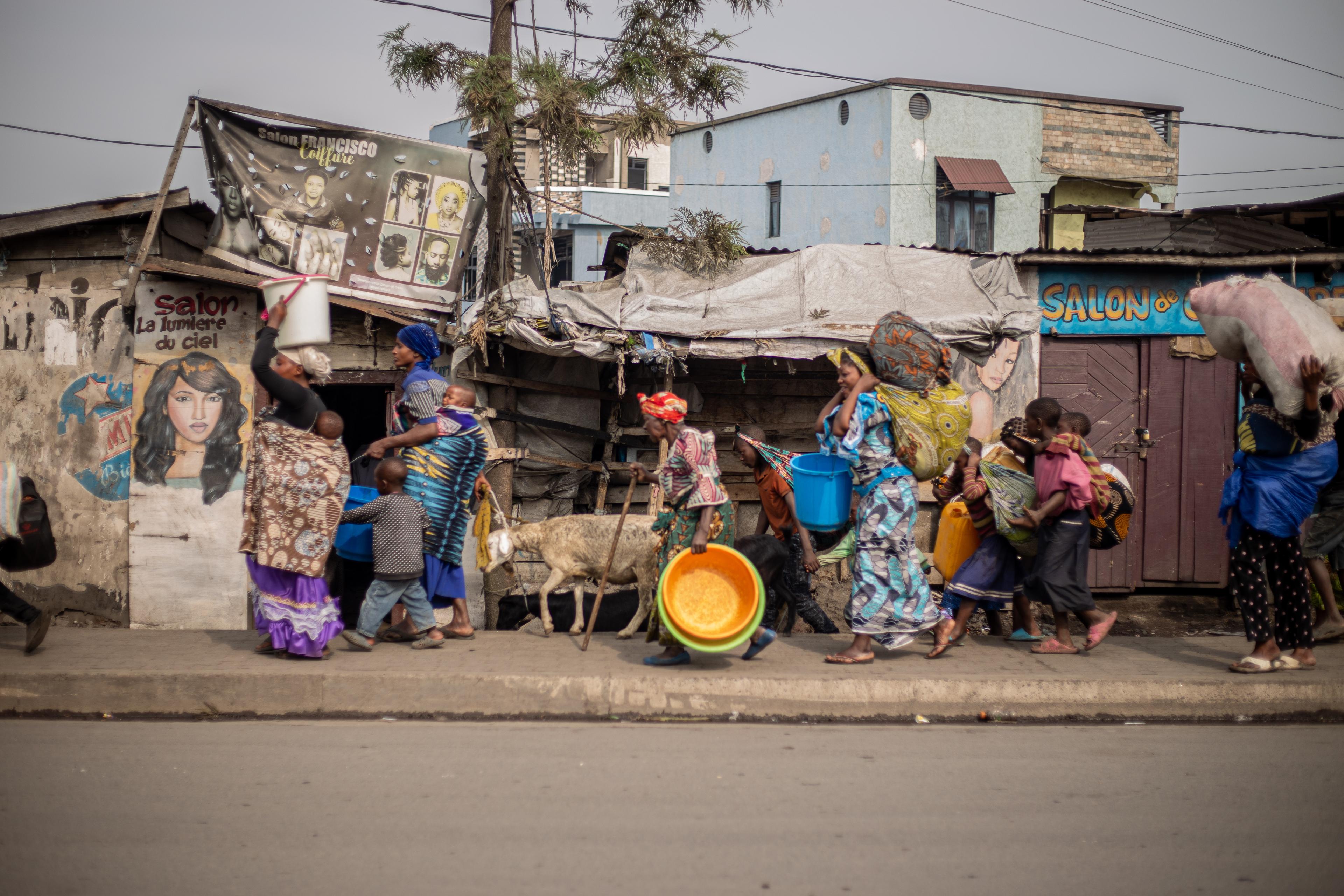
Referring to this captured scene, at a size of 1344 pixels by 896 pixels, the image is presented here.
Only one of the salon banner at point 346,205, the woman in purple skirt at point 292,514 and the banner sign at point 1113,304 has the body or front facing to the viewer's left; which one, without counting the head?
the woman in purple skirt

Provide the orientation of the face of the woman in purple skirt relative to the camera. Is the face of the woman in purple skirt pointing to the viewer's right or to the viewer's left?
to the viewer's left

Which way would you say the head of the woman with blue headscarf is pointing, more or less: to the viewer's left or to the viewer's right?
to the viewer's left

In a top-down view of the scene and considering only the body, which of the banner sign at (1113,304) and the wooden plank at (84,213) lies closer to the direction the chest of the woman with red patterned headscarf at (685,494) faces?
the wooden plank

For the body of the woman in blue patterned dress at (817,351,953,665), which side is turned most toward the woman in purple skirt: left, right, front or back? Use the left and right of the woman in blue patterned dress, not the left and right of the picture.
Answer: front

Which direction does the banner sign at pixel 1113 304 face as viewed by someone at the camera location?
facing the viewer

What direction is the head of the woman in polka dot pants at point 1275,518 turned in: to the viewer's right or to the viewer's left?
to the viewer's left

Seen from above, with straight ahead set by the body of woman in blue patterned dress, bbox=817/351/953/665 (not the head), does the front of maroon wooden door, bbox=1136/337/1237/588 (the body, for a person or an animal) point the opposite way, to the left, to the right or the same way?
to the left

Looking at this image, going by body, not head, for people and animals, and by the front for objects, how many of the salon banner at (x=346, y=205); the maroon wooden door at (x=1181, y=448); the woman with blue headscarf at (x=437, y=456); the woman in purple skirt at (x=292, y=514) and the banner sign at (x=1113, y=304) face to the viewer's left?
2

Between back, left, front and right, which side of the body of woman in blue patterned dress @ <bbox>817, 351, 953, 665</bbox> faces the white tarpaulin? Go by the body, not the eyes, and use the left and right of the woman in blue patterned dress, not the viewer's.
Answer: right

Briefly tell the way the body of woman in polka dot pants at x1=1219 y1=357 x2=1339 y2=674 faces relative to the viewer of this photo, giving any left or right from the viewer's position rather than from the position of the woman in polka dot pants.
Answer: facing the viewer and to the left of the viewer

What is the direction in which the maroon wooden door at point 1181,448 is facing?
toward the camera

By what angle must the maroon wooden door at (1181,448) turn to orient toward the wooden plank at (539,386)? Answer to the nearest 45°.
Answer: approximately 45° to its right

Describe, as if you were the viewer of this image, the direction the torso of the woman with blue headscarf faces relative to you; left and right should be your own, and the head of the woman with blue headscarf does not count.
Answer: facing to the left of the viewer

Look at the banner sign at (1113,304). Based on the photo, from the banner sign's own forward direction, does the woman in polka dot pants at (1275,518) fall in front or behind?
in front

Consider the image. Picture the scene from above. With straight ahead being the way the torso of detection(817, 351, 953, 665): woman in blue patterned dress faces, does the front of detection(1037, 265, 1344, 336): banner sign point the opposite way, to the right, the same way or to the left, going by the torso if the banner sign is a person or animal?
to the left

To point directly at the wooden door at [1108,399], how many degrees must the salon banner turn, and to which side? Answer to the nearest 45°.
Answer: approximately 90° to its left
